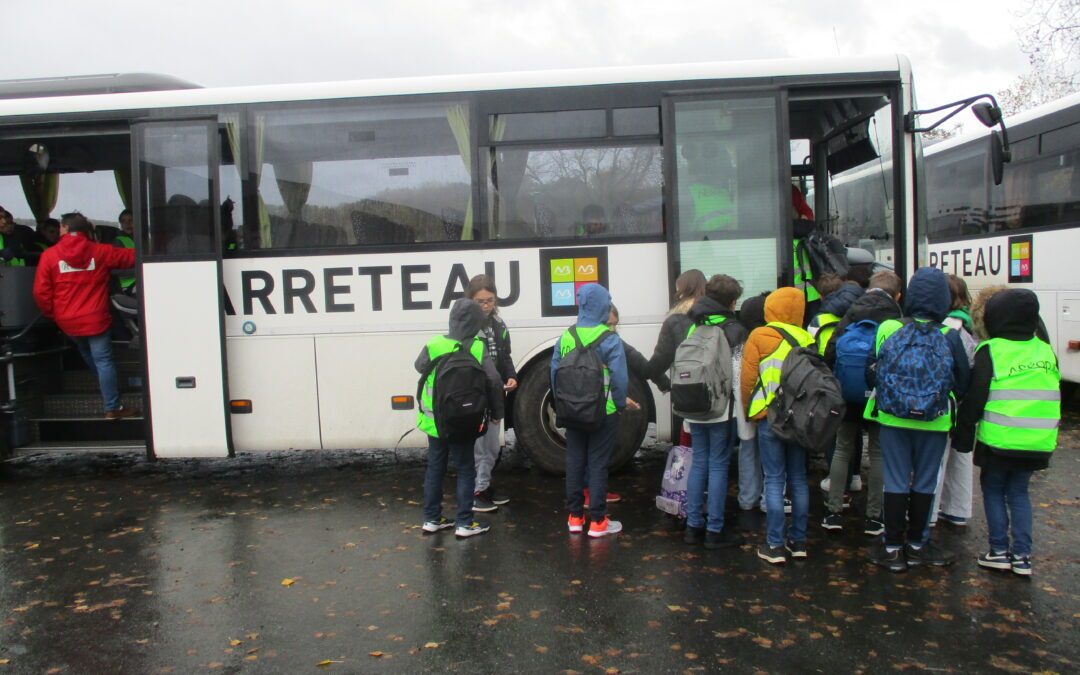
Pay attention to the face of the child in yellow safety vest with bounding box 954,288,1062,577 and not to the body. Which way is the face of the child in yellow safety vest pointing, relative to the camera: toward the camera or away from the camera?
away from the camera

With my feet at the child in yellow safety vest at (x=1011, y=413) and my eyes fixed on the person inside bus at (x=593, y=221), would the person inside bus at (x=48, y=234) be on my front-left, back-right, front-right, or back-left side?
front-left

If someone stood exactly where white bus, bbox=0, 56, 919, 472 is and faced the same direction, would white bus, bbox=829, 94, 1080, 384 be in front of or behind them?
in front

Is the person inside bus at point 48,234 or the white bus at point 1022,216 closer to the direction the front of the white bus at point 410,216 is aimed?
the white bus

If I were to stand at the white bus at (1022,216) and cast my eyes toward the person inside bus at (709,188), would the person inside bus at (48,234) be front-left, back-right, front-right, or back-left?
front-right

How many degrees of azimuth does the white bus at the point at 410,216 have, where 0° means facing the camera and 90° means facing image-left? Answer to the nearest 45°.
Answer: approximately 270°

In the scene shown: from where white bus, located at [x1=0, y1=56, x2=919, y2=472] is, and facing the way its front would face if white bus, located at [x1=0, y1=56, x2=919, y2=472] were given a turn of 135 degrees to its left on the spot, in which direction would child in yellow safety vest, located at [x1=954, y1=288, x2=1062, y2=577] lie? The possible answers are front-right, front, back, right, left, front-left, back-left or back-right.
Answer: back
